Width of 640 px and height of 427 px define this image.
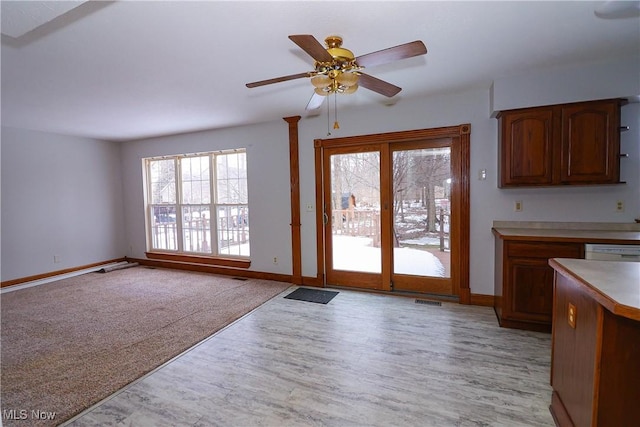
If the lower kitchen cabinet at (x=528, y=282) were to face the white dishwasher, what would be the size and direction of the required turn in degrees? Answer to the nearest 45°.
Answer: approximately 90° to its left

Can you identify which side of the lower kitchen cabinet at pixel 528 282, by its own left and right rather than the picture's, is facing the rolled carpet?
right

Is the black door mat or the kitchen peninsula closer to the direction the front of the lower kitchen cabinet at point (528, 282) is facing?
the kitchen peninsula
